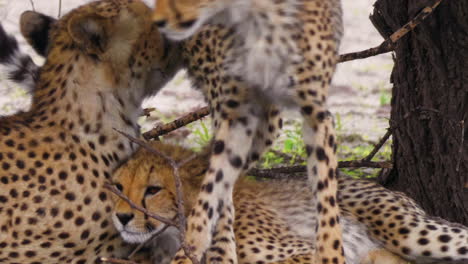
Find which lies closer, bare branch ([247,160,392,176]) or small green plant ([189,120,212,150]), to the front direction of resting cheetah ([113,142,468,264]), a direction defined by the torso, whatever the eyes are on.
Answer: the small green plant

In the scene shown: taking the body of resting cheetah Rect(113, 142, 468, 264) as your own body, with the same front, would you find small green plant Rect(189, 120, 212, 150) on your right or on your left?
on your right

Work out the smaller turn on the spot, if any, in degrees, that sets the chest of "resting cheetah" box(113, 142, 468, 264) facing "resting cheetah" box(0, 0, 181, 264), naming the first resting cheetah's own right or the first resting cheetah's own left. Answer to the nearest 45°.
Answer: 0° — it already faces it

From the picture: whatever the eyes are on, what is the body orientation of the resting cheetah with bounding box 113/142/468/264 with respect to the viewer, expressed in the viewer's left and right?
facing to the left of the viewer

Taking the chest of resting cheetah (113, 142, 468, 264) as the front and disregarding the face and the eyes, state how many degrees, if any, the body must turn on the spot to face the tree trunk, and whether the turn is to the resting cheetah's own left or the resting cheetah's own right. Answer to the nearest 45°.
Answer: approximately 180°
